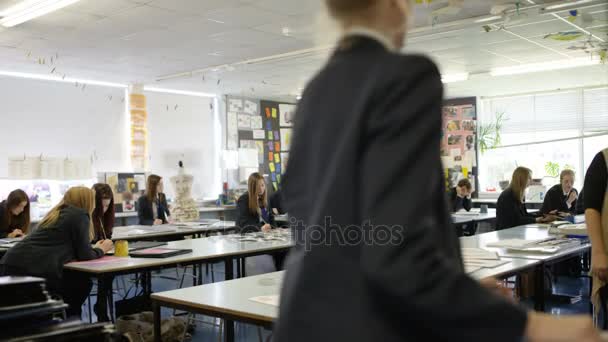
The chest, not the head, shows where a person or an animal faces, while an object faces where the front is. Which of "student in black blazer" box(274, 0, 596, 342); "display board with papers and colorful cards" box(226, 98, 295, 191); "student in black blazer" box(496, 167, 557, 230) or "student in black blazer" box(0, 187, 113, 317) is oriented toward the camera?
the display board with papers and colorful cards

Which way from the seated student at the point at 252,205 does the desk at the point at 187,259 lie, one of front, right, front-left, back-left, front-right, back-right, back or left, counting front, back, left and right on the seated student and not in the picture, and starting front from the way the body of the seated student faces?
front-right

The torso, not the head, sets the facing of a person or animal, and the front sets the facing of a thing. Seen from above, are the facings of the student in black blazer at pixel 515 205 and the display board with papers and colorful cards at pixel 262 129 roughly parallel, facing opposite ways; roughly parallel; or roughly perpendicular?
roughly perpendicular

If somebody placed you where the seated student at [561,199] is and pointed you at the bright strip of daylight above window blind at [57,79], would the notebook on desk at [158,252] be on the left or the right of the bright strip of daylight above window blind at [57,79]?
left

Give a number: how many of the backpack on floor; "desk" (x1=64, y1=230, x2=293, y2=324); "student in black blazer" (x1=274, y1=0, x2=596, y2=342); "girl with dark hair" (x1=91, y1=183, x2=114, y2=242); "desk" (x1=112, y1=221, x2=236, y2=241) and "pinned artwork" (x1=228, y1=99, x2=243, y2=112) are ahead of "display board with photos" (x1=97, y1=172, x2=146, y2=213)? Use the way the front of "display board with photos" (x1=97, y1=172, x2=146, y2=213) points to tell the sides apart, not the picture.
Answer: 5

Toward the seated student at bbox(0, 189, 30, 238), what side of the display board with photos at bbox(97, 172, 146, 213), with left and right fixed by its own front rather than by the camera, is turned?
front

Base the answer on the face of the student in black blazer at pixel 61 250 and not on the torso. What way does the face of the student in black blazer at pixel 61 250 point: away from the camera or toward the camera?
away from the camera

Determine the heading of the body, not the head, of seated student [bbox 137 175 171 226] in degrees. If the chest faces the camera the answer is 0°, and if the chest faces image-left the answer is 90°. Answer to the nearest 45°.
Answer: approximately 315°

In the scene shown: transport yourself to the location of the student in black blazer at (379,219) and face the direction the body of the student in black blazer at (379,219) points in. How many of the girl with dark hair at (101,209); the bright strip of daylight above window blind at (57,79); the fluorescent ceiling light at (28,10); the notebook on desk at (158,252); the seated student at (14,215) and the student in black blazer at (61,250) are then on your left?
6

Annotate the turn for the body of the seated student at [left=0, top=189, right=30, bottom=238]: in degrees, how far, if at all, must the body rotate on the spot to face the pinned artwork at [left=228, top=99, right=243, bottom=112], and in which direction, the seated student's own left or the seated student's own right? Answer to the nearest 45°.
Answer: approximately 90° to the seated student's own left
